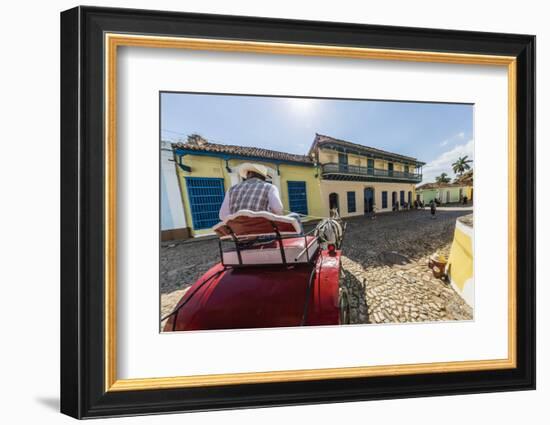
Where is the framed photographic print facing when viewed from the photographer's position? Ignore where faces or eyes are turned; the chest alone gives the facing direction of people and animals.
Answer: facing the viewer and to the right of the viewer
